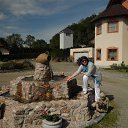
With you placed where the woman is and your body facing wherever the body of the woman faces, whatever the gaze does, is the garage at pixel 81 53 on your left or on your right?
on your right

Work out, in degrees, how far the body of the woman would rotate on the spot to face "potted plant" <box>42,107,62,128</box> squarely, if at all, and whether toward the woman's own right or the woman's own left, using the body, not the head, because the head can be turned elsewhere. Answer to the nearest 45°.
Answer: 0° — they already face it

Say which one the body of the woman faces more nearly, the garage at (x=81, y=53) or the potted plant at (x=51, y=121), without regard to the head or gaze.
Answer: the potted plant

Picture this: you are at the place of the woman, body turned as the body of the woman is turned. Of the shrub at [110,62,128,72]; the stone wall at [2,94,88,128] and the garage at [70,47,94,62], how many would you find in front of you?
1

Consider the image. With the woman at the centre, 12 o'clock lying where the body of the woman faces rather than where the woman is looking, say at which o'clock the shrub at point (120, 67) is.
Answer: The shrub is roughly at 5 o'clock from the woman.

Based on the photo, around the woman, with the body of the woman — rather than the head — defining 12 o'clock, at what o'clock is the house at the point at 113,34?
The house is roughly at 5 o'clock from the woman.

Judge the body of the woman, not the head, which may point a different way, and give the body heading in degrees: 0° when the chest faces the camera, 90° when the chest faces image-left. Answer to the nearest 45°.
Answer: approximately 45°
